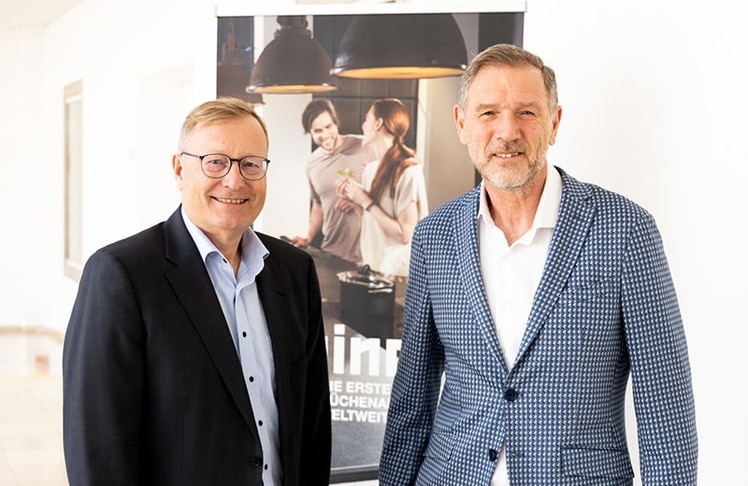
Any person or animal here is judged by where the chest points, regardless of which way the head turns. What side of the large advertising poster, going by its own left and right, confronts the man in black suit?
front

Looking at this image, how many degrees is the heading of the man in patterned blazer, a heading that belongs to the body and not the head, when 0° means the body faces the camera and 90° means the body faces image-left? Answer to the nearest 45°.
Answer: approximately 0°

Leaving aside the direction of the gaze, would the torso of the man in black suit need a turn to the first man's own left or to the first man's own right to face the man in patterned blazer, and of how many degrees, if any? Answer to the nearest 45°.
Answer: approximately 45° to the first man's own left

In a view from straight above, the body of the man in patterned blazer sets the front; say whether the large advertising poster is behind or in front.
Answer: behind

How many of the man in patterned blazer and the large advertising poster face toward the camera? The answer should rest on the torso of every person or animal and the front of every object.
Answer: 2

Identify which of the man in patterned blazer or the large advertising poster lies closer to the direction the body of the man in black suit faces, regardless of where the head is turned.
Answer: the man in patterned blazer
